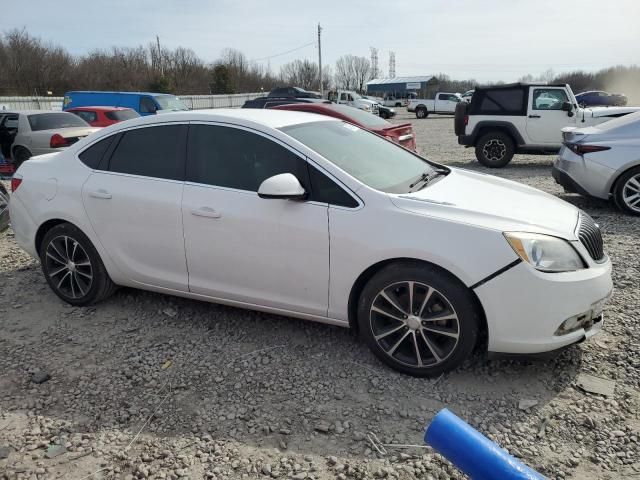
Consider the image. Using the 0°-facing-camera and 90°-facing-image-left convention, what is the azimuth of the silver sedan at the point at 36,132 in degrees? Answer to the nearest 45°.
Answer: approximately 135°

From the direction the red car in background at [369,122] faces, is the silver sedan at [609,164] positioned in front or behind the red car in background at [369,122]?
behind

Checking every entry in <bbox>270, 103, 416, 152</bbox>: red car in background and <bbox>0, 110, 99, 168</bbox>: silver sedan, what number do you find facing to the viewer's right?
0

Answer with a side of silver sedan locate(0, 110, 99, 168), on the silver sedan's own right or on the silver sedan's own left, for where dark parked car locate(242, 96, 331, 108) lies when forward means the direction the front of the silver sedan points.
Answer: on the silver sedan's own right

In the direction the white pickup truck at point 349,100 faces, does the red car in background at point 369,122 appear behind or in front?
in front

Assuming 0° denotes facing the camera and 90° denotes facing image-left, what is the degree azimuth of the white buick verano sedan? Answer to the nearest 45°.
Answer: approximately 315°

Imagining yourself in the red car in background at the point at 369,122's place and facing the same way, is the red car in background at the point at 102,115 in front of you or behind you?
in front

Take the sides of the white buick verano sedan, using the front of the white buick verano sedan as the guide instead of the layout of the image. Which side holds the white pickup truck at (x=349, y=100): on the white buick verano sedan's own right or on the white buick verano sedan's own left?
on the white buick verano sedan's own left

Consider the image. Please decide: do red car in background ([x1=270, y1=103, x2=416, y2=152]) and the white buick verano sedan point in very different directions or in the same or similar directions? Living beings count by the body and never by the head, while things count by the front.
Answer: very different directions

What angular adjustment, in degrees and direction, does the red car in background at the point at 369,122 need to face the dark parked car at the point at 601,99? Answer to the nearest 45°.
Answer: approximately 90° to its right
